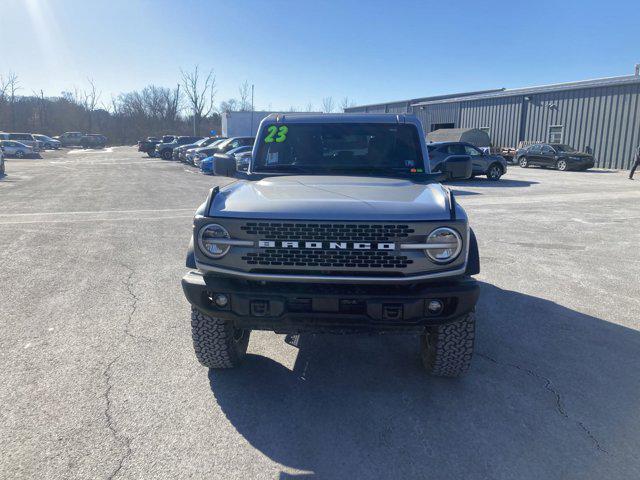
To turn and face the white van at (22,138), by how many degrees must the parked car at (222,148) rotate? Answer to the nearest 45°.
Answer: approximately 90° to its right

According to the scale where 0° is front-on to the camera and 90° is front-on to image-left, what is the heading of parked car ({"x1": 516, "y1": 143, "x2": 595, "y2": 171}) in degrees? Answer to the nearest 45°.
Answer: approximately 315°

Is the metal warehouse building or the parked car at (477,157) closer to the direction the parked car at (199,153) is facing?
the parked car

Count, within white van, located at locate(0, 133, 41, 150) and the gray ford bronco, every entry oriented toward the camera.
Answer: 1

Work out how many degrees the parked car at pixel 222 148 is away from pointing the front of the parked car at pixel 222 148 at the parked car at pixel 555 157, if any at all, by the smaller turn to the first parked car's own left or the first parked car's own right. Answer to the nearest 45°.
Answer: approximately 135° to the first parked car's own left

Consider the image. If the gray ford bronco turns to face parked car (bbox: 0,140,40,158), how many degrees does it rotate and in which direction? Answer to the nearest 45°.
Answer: approximately 135° to its right

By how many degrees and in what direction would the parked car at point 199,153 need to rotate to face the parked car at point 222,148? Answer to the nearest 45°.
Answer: approximately 45° to its left

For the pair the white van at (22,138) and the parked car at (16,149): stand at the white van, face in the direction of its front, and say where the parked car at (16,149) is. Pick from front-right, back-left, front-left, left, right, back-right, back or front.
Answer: right

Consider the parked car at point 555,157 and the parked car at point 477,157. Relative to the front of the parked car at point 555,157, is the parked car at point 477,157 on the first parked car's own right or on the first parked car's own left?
on the first parked car's own right

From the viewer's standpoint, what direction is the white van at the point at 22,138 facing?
to the viewer's right
